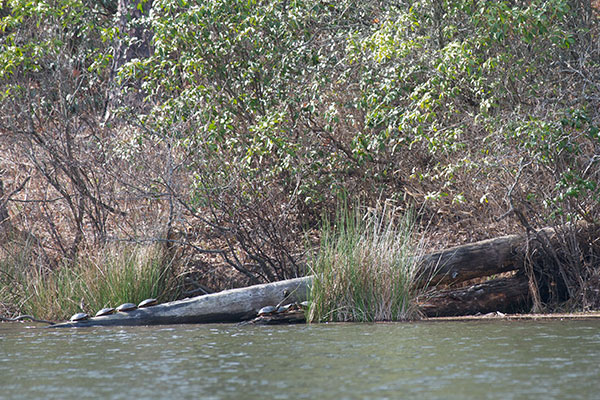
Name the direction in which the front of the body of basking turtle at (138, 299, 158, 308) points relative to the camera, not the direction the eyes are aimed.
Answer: to the viewer's right

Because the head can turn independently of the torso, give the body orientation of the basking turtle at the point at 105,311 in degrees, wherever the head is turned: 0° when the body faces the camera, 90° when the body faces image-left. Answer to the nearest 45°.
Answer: approximately 270°

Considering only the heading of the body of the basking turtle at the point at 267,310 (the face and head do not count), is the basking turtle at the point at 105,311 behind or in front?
behind

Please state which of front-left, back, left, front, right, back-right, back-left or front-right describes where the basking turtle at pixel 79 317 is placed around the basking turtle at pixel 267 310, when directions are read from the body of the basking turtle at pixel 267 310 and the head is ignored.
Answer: back

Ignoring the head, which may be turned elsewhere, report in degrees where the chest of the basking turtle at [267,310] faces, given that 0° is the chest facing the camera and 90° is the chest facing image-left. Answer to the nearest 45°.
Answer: approximately 270°

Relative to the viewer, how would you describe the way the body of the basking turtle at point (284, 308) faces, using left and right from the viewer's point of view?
facing to the right of the viewer

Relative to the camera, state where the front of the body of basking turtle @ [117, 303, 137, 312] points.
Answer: to the viewer's right

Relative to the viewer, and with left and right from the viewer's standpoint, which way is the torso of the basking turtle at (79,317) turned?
facing to the right of the viewer
